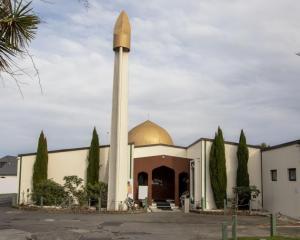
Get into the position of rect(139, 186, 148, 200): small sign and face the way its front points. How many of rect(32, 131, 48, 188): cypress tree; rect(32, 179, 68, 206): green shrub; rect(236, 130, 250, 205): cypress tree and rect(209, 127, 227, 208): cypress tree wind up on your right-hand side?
2

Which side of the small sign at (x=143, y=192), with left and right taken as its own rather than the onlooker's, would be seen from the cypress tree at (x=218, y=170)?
left

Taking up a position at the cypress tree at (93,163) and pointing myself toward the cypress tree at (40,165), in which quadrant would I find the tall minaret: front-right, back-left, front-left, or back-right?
back-left

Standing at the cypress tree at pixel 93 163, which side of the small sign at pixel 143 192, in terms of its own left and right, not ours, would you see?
right

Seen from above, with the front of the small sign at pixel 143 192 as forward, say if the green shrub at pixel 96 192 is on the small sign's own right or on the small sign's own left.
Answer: on the small sign's own right

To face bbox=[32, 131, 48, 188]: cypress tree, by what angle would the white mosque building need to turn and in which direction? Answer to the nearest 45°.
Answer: approximately 90° to its right

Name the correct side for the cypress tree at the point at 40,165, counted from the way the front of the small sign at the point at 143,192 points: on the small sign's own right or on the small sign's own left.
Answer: on the small sign's own right

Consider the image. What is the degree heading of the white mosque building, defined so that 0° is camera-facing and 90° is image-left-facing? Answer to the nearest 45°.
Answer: approximately 0°

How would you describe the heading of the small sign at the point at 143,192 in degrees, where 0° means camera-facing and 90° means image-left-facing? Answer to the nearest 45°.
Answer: approximately 0°
